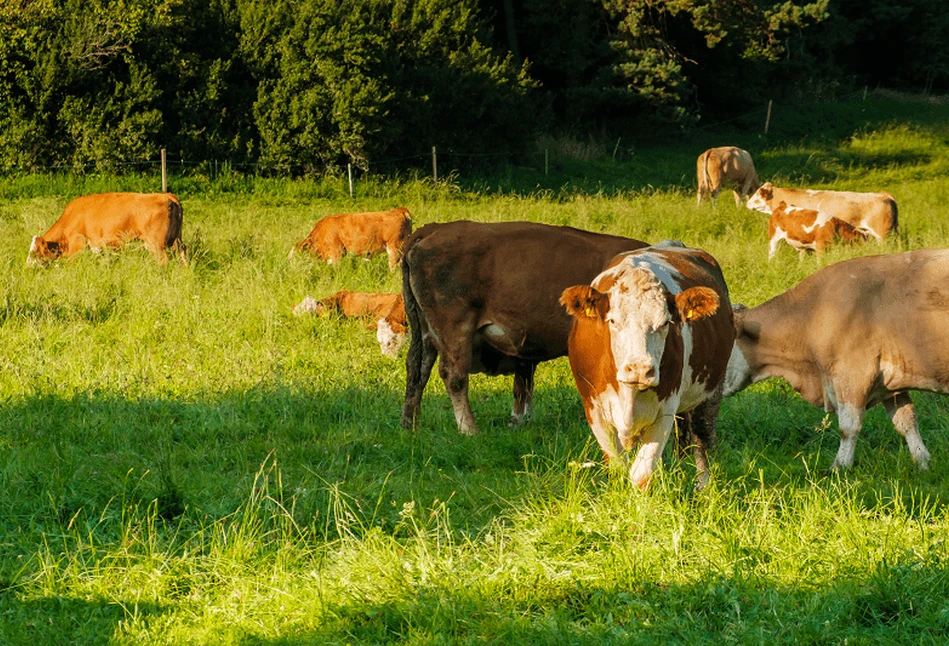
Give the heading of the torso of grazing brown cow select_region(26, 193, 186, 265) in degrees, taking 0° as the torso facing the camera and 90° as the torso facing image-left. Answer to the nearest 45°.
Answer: approximately 90°

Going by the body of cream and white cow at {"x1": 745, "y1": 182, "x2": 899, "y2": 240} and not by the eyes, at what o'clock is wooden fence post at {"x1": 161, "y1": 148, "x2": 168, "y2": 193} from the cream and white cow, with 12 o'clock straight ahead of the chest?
The wooden fence post is roughly at 12 o'clock from the cream and white cow.

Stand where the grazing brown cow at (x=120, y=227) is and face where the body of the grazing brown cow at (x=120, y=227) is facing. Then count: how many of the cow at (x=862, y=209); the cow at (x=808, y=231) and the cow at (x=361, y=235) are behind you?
3

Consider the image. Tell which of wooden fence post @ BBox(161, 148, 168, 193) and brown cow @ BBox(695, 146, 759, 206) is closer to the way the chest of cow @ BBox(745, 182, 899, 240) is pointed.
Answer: the wooden fence post

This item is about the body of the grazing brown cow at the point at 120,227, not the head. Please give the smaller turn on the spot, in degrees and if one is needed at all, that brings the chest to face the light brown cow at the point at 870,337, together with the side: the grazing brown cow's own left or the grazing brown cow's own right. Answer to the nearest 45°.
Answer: approximately 135° to the grazing brown cow's own left

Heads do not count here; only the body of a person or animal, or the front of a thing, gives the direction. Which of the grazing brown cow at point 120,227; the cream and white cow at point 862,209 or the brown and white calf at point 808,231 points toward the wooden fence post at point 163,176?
the cream and white cow at point 862,209

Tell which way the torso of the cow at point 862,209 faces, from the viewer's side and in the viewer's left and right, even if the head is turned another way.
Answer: facing to the left of the viewer

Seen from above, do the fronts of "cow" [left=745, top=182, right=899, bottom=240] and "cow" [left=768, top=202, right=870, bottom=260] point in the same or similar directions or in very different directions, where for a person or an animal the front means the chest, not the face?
very different directions

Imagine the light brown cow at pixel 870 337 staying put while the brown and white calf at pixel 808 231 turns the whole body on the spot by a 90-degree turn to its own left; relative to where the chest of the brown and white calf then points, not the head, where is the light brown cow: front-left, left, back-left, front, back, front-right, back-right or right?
back

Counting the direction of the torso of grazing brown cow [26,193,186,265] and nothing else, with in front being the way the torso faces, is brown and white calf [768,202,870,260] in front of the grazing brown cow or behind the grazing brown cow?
behind

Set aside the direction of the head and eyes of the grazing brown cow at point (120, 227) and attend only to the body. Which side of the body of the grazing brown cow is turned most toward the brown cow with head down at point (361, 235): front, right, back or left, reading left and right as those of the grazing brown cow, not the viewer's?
back

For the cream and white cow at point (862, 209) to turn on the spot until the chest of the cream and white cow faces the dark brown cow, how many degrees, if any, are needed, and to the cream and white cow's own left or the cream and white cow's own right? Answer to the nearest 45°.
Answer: approximately 90° to the cream and white cow's own left

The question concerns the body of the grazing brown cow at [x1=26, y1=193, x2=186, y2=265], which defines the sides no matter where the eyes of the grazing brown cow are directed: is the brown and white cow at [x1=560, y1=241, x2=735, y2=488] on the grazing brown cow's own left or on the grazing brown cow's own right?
on the grazing brown cow's own left

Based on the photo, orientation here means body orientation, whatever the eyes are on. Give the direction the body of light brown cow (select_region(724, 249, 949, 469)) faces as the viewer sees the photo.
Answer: to the viewer's left
